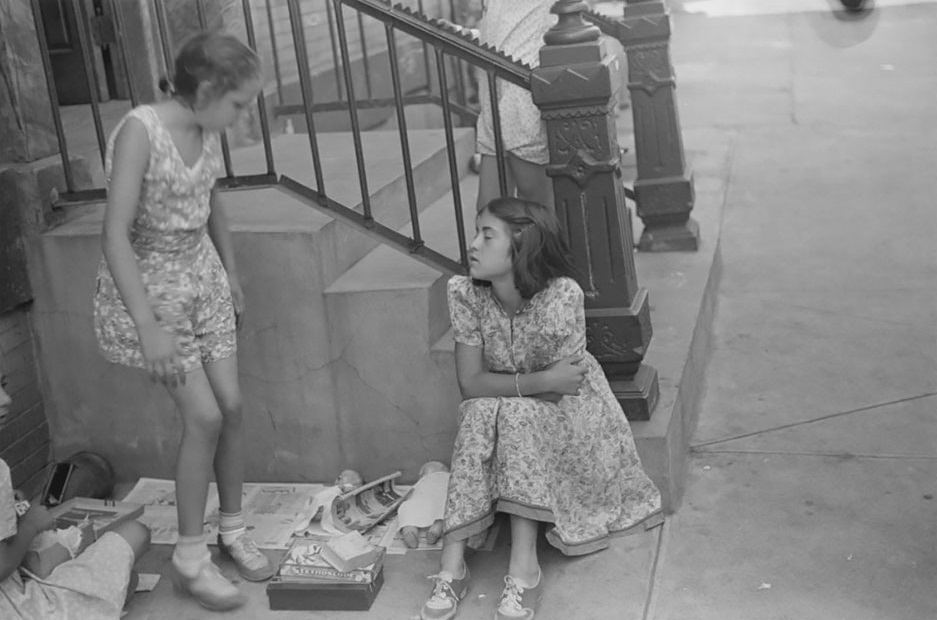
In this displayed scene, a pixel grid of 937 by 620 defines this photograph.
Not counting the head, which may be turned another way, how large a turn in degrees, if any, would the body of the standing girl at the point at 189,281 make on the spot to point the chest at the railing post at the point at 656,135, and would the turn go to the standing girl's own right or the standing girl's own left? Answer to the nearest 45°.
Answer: approximately 90° to the standing girl's own left

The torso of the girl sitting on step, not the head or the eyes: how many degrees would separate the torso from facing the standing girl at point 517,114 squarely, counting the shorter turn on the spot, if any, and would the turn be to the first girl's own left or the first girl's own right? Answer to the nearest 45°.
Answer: approximately 135° to the first girl's own right

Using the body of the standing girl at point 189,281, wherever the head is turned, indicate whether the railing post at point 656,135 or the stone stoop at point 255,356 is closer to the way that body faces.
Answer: the railing post

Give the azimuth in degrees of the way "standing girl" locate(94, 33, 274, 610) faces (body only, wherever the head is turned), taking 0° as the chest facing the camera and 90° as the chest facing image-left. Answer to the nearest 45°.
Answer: approximately 315°

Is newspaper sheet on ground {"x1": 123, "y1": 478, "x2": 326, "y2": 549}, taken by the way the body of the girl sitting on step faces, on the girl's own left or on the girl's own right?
on the girl's own right

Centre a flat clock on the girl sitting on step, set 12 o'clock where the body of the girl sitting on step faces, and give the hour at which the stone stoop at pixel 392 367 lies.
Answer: The stone stoop is roughly at 3 o'clock from the girl sitting on step.

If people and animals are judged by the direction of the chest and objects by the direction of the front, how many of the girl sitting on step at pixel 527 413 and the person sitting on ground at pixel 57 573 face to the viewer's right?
1

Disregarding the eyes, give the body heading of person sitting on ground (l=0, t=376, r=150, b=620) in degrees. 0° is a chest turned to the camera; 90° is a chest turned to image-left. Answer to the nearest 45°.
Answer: approximately 270°
